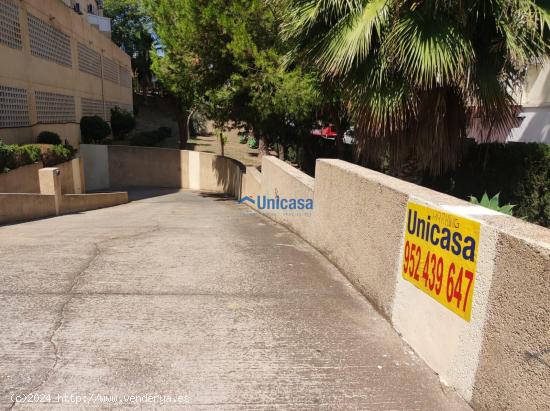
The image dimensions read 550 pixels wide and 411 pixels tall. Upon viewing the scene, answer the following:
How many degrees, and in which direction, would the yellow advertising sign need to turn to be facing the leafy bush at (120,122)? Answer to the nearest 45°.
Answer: approximately 90° to its right

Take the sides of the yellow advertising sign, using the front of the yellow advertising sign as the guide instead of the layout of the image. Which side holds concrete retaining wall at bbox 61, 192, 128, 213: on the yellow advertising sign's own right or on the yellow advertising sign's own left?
on the yellow advertising sign's own right

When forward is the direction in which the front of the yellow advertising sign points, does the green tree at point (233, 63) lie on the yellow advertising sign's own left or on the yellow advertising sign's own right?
on the yellow advertising sign's own right

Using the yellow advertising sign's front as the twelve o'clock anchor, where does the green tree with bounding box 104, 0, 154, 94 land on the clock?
The green tree is roughly at 3 o'clock from the yellow advertising sign.

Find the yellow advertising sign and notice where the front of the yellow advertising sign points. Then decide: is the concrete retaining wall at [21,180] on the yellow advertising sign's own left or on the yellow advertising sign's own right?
on the yellow advertising sign's own right

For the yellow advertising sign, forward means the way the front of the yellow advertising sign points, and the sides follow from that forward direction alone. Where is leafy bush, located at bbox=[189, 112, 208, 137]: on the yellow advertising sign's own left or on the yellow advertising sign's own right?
on the yellow advertising sign's own right

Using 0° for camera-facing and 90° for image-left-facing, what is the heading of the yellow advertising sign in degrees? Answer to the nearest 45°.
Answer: approximately 45°

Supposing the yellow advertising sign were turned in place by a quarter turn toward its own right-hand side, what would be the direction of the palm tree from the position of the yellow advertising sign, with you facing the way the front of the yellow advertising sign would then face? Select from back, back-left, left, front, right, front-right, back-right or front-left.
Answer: front-right

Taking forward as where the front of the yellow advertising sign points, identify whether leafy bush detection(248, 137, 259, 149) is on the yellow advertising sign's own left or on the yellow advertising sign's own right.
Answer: on the yellow advertising sign's own right

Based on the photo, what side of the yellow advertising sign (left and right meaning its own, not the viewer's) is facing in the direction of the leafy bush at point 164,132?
right

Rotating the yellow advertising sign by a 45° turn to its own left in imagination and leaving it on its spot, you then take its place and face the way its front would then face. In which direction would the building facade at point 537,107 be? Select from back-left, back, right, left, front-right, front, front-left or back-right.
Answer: back

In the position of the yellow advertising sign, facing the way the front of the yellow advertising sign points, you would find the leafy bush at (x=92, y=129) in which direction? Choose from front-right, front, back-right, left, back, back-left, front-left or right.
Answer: right

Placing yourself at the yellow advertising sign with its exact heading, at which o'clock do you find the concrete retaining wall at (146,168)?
The concrete retaining wall is roughly at 3 o'clock from the yellow advertising sign.

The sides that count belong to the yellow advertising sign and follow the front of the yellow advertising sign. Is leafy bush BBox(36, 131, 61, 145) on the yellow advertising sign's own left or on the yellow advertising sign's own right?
on the yellow advertising sign's own right

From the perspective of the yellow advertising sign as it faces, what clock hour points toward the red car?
The red car is roughly at 4 o'clock from the yellow advertising sign.
